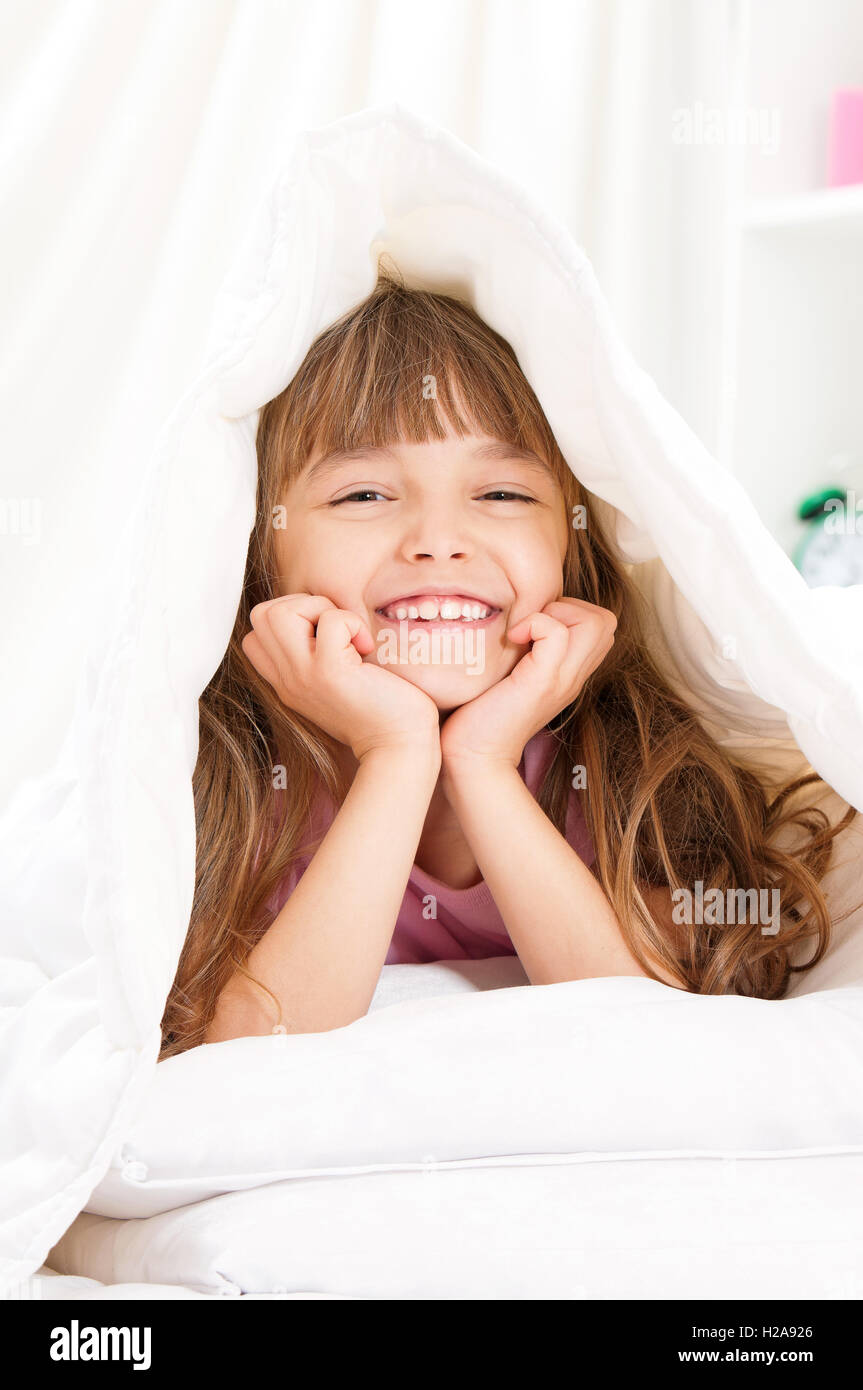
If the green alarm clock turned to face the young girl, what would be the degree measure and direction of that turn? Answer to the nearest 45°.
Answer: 0° — it already faces them

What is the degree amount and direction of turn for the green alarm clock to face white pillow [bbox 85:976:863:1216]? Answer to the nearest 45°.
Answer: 0° — it already faces it

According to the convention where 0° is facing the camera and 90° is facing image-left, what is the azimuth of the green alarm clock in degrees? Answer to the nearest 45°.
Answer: approximately 0°

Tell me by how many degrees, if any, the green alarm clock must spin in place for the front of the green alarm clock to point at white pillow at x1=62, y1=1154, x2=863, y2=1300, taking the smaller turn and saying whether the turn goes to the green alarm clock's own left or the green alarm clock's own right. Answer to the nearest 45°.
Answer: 0° — it already faces it
